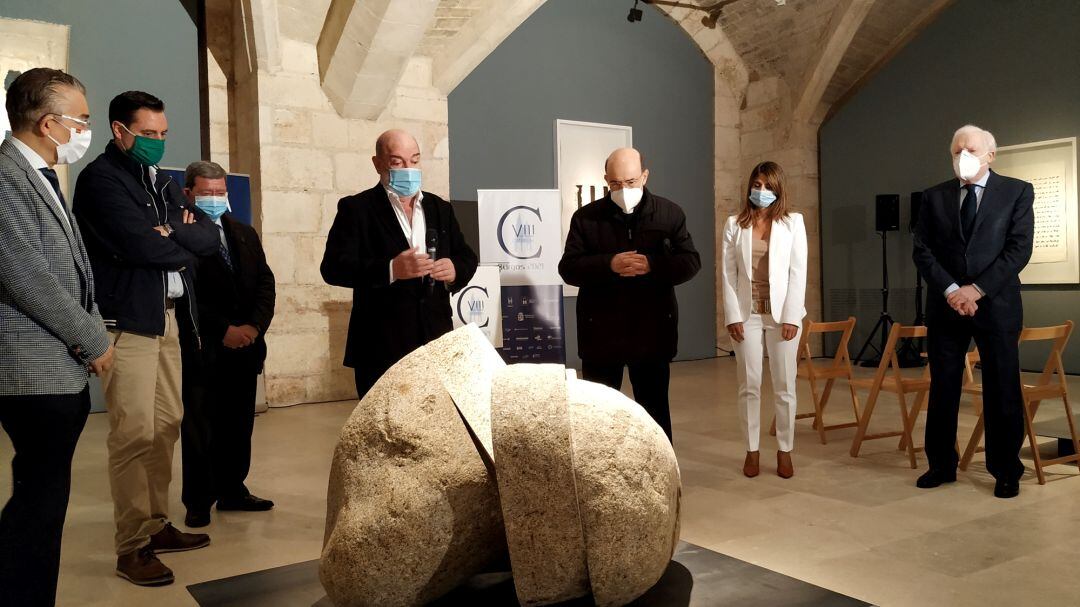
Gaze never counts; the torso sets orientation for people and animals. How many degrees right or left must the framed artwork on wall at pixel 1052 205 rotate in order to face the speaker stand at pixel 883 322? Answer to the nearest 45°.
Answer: approximately 45° to its right

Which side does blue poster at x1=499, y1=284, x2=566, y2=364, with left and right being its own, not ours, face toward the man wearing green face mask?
front

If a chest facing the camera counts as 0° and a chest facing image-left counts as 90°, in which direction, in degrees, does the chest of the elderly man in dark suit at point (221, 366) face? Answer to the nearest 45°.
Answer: approximately 315°

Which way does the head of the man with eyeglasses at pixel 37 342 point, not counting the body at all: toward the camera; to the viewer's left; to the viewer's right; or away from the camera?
to the viewer's right

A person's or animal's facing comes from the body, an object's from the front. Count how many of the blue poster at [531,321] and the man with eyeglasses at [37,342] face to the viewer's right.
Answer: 1

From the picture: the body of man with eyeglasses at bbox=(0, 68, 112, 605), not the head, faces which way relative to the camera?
to the viewer's right

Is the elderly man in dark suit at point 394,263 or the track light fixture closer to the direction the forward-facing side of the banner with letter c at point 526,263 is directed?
the elderly man in dark suit

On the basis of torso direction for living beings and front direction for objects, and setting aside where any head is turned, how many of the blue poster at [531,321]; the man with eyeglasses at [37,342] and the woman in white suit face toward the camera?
2
